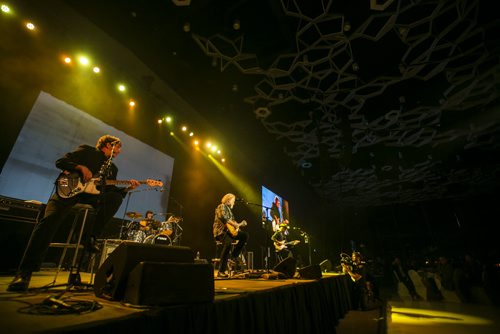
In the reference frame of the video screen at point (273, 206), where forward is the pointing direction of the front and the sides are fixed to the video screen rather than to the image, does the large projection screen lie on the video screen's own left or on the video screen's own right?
on the video screen's own right

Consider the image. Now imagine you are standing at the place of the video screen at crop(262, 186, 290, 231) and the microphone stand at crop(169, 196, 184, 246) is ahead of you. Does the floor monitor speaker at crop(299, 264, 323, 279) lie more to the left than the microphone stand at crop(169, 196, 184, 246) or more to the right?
left

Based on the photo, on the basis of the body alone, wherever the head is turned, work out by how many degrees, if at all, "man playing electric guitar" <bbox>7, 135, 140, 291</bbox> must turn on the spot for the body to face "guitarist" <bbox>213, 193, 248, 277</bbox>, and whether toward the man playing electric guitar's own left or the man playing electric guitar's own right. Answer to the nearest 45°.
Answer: approximately 90° to the man playing electric guitar's own left

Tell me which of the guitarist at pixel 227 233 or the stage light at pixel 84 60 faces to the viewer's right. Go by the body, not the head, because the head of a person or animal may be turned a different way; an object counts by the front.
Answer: the guitarist

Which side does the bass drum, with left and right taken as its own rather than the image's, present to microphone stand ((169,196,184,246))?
left

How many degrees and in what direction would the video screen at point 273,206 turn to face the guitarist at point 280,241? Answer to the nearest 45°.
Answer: approximately 45° to its right

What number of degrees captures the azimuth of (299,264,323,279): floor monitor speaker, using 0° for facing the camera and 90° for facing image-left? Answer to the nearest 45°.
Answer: approximately 90°

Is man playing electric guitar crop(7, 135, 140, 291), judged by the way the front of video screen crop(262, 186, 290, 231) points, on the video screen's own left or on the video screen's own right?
on the video screen's own right

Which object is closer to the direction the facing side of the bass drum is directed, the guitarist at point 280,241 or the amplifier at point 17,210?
the guitarist
